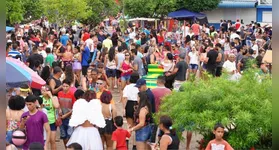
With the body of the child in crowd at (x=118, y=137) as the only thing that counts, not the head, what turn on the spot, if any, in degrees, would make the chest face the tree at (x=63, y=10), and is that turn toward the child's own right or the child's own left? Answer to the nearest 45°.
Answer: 0° — they already face it

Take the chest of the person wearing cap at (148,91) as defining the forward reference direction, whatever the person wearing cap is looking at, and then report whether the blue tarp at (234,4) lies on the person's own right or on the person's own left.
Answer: on the person's own right

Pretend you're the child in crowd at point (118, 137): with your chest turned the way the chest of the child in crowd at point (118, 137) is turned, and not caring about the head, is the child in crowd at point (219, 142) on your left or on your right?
on your right
